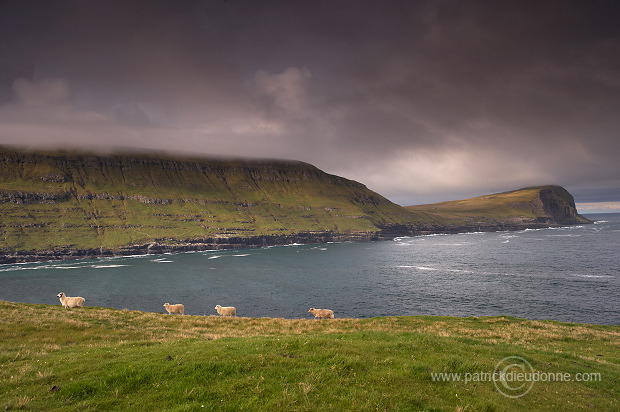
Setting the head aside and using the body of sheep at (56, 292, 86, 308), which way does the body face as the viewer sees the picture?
to the viewer's left
